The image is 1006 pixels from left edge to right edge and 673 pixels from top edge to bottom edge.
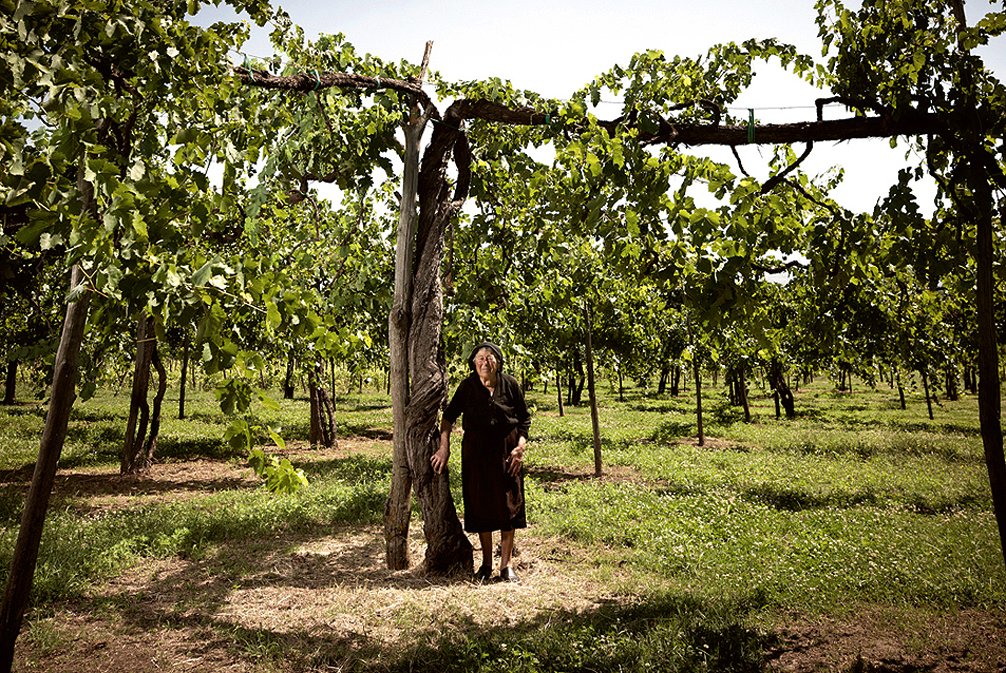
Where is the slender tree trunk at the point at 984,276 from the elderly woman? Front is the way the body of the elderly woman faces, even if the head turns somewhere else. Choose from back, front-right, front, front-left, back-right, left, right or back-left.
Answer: front-left

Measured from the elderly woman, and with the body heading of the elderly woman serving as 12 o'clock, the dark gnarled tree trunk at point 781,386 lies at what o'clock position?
The dark gnarled tree trunk is roughly at 7 o'clock from the elderly woman.

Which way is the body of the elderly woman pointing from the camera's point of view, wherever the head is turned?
toward the camera

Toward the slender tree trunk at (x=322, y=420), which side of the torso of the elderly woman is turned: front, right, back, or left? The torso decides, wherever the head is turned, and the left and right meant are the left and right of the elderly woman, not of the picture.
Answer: back

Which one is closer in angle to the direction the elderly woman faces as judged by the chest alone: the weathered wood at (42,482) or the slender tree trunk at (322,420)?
the weathered wood

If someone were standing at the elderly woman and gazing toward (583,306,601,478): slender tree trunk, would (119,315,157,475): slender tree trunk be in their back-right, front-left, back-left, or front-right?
front-left
